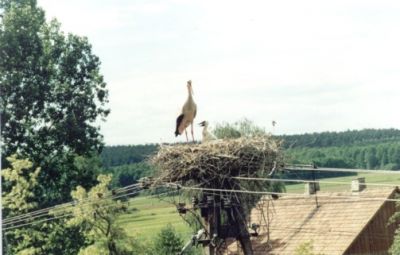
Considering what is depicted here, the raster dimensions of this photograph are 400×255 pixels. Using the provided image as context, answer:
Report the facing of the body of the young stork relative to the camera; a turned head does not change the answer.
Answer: to the viewer's left

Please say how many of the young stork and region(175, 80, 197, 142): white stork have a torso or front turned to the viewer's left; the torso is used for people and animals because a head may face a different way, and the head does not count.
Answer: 1

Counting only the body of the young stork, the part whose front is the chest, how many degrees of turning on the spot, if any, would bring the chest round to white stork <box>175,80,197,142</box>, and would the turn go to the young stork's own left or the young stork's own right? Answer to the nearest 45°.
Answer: approximately 45° to the young stork's own left

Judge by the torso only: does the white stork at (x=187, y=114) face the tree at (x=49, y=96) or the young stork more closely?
the young stork
